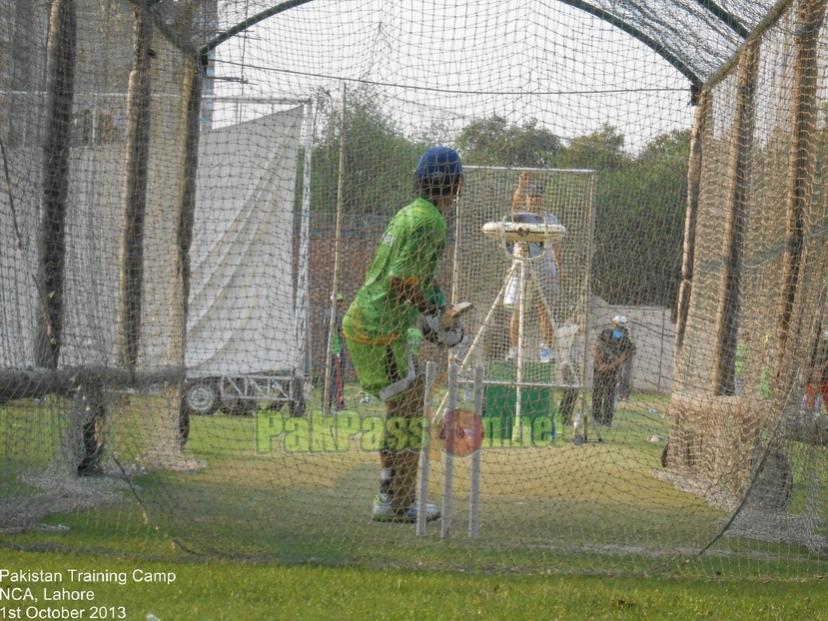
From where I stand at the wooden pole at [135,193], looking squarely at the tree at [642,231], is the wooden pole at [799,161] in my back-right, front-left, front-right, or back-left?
front-right

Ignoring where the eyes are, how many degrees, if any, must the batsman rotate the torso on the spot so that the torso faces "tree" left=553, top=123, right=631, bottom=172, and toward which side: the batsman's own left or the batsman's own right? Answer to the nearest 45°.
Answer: approximately 45° to the batsman's own left

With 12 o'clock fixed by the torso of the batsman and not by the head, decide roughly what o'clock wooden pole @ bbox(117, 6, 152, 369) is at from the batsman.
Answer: The wooden pole is roughly at 7 o'clock from the batsman.

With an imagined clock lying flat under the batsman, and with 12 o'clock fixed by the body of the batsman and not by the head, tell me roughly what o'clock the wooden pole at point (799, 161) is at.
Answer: The wooden pole is roughly at 12 o'clock from the batsman.

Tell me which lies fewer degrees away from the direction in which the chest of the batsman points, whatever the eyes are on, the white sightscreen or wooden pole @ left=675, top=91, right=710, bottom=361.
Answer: the wooden pole

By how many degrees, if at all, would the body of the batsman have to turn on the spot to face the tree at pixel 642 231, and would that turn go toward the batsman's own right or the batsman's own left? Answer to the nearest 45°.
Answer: approximately 45° to the batsman's own left

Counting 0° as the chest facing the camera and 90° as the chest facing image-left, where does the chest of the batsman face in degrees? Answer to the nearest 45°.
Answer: approximately 270°

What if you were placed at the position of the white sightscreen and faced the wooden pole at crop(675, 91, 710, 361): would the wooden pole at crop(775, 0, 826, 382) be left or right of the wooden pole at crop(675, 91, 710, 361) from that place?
right

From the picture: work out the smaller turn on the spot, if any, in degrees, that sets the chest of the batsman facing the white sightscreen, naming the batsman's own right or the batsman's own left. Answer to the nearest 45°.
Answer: approximately 135° to the batsman's own left

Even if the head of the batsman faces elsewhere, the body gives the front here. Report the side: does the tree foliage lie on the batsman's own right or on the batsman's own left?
on the batsman's own left
